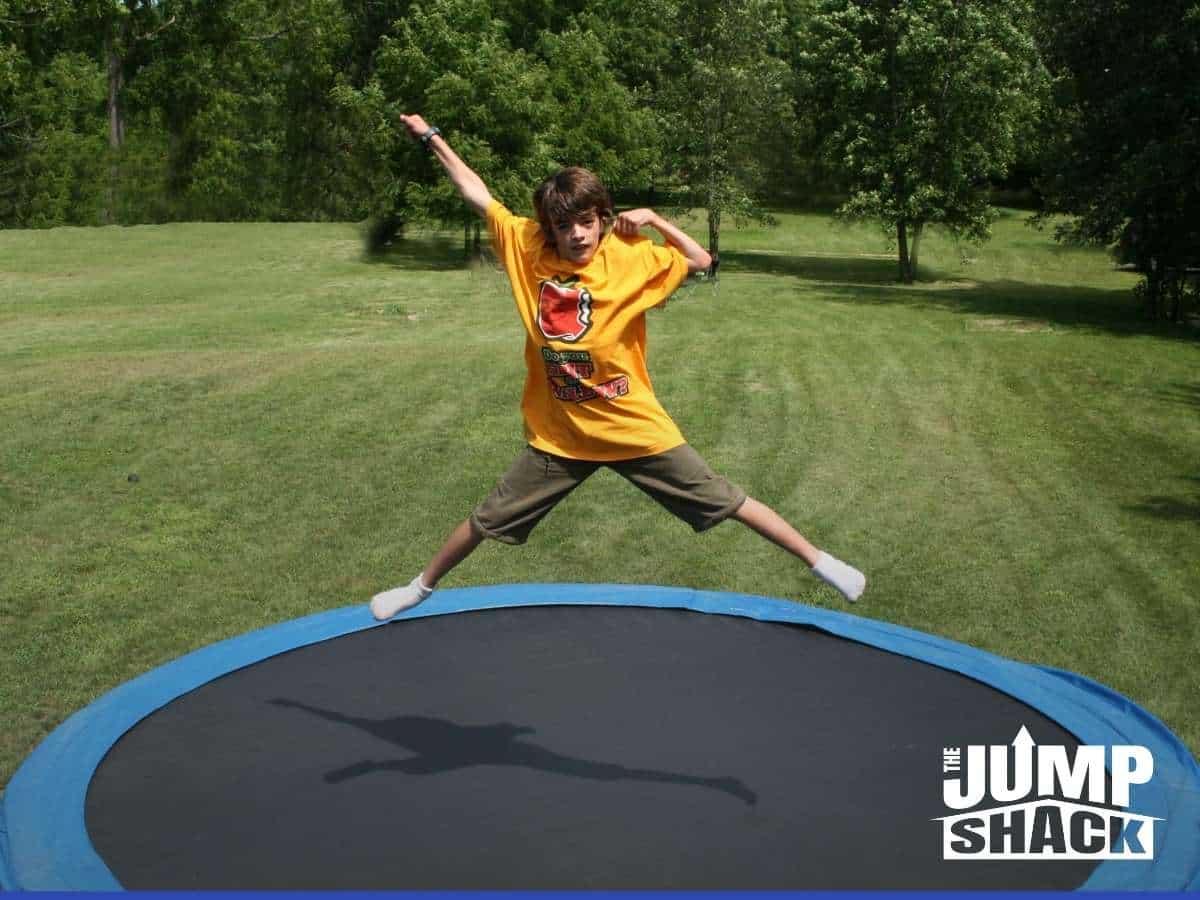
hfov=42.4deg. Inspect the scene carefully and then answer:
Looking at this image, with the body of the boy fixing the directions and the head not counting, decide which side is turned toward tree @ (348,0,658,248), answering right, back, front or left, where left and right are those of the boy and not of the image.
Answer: back

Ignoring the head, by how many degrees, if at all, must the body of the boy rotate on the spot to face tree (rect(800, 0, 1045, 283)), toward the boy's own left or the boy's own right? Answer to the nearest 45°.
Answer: approximately 180°

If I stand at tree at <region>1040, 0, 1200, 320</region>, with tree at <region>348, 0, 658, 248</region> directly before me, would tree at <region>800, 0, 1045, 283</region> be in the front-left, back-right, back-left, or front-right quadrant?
front-right

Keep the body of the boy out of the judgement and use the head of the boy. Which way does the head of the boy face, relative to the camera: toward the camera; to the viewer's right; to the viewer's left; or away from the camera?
toward the camera

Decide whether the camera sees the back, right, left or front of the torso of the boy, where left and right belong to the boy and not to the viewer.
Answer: front

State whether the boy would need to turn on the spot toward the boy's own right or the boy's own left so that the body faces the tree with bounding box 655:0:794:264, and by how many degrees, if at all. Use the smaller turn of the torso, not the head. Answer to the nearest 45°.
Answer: approximately 180°

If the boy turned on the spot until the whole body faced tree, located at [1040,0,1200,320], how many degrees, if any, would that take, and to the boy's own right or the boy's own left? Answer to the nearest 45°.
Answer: approximately 135° to the boy's own left
